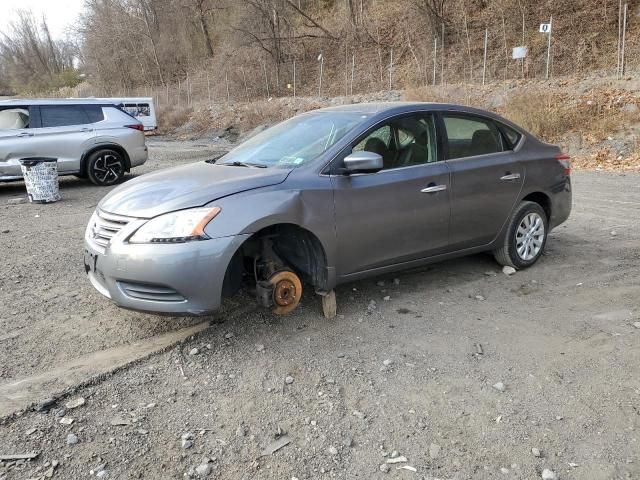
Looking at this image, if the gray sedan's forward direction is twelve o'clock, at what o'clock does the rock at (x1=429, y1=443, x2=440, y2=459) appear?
The rock is roughly at 10 o'clock from the gray sedan.

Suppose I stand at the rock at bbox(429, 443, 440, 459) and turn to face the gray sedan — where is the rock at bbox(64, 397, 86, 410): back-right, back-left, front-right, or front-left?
front-left

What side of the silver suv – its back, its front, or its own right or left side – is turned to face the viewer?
left

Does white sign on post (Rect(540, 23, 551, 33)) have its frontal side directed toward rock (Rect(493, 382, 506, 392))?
yes

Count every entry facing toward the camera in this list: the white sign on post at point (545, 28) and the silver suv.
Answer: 1

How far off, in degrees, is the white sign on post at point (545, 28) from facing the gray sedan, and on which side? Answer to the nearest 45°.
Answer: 0° — it already faces it

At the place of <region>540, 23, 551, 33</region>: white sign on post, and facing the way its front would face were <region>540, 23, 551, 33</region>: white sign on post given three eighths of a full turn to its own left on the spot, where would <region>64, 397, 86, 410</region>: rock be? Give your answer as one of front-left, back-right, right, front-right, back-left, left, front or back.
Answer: back-right

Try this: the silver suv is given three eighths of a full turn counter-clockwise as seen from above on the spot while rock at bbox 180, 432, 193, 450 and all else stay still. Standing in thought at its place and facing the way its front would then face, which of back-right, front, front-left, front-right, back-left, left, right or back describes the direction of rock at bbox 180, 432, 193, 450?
front-right

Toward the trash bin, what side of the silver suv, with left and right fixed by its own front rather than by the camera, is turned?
left

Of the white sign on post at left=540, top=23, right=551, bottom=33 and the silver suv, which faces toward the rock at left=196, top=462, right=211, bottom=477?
the white sign on post

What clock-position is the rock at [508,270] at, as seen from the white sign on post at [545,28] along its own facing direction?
The rock is roughly at 12 o'clock from the white sign on post.

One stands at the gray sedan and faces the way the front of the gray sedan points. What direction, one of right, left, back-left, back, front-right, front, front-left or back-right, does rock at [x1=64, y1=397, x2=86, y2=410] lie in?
front

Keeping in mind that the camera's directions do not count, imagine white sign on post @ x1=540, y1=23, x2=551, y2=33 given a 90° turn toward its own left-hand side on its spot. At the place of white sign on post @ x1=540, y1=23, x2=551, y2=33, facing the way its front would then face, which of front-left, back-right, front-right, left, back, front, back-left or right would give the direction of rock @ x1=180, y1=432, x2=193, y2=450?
right

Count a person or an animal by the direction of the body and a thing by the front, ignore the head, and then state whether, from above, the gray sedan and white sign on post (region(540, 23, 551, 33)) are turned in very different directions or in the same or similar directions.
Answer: same or similar directions

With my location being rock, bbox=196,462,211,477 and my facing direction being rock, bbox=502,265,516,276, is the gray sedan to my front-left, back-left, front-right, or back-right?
front-left

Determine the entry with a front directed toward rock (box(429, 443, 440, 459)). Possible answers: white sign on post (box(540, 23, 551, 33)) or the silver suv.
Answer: the white sign on post

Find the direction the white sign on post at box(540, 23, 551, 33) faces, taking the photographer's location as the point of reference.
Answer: facing the viewer

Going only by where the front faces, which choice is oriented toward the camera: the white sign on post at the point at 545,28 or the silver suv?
the white sign on post

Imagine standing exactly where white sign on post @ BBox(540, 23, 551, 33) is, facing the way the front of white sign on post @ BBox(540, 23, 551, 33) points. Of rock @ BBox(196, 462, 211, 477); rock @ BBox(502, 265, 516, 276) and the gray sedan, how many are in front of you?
3
